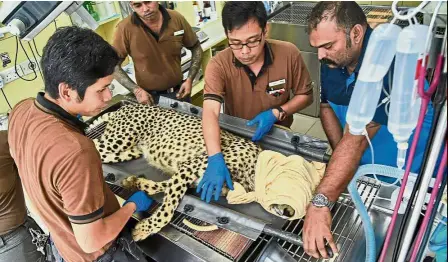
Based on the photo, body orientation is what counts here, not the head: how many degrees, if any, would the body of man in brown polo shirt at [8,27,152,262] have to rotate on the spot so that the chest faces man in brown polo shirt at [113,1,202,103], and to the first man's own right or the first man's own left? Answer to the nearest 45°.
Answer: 0° — they already face them

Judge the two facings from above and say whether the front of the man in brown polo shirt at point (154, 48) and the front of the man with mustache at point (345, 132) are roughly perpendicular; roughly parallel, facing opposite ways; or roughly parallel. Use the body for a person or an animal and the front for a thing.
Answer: roughly perpendicular

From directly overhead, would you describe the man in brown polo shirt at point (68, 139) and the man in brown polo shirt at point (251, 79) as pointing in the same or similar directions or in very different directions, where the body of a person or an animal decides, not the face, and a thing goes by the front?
very different directions

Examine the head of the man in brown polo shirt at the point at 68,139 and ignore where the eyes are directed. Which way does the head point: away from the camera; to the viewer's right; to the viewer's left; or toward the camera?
to the viewer's right

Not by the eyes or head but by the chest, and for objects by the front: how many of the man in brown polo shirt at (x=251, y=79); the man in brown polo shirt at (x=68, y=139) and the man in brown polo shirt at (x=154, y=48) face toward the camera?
2

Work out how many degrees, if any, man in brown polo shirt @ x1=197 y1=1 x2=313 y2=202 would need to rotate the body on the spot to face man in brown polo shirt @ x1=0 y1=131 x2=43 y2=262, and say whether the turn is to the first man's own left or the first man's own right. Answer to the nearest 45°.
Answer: approximately 45° to the first man's own right

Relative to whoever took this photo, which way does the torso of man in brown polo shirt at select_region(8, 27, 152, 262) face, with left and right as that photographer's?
facing away from the viewer and to the right of the viewer

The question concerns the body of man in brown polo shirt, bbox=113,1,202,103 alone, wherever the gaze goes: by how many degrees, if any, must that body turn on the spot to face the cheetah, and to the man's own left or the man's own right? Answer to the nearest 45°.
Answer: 0° — they already face it

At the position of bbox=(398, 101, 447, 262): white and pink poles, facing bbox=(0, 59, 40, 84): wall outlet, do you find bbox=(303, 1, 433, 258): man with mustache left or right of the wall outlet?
right

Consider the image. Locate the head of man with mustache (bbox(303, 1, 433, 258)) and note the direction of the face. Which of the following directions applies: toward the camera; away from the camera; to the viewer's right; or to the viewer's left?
to the viewer's left
